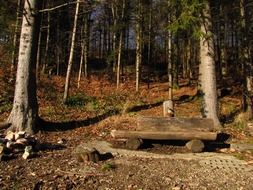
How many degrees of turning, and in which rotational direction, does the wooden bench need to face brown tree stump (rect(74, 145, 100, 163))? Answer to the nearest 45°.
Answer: approximately 45° to its right

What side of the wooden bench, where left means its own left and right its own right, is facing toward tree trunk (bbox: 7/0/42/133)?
right

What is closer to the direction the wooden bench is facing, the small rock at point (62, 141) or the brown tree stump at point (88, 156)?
the brown tree stump

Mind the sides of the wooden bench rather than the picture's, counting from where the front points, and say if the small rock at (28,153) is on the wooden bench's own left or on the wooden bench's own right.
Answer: on the wooden bench's own right

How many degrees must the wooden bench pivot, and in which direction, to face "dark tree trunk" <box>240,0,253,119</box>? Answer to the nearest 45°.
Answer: approximately 135° to its left

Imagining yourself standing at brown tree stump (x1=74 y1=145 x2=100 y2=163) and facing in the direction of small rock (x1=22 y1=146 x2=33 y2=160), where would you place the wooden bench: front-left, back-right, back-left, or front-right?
back-right

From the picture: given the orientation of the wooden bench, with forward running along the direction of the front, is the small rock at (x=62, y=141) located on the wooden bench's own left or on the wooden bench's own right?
on the wooden bench's own right

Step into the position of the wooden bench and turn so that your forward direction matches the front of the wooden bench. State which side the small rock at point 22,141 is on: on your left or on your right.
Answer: on your right

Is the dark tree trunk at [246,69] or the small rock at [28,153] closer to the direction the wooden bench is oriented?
the small rock

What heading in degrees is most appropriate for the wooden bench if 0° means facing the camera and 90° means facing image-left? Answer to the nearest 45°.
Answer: approximately 0°
